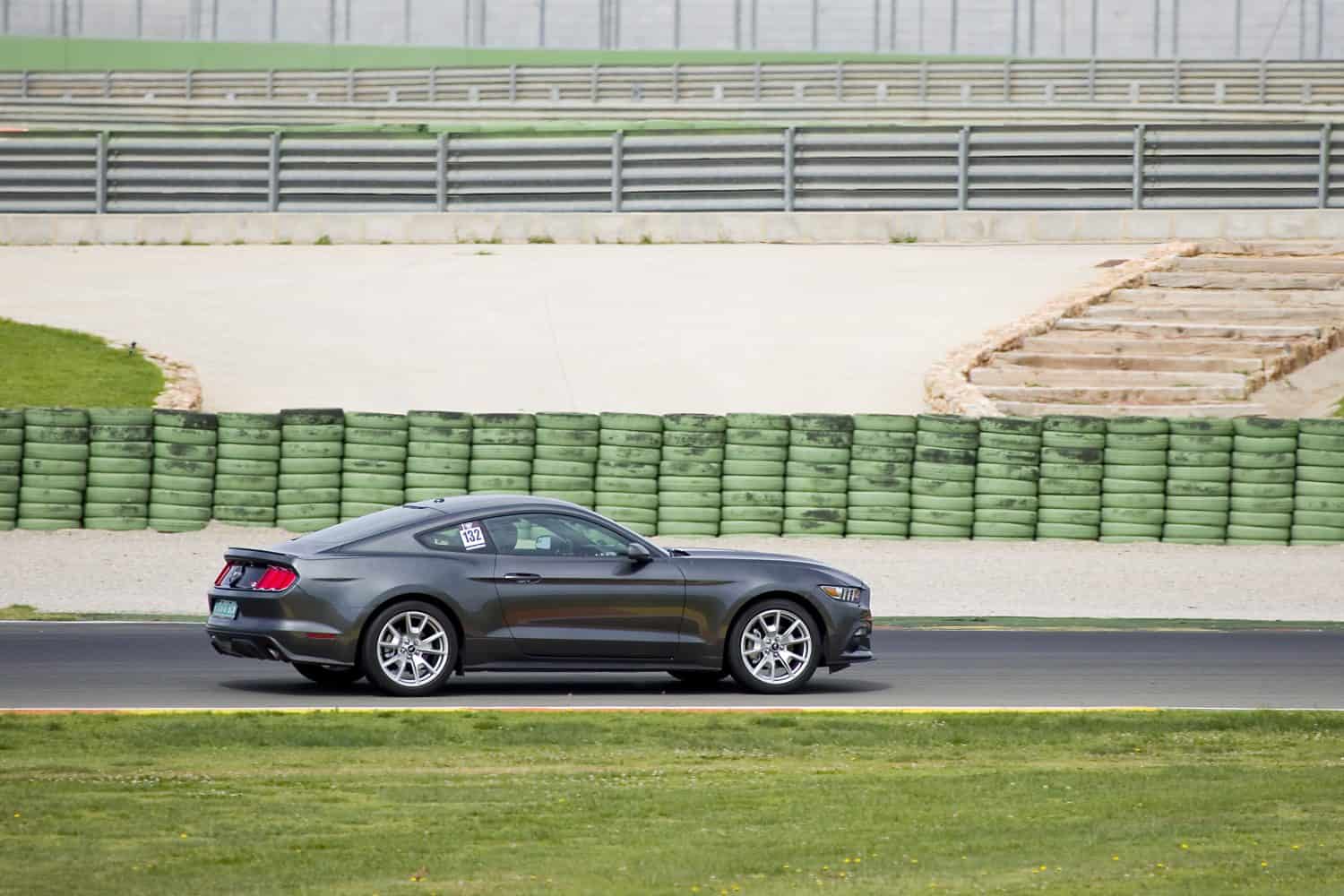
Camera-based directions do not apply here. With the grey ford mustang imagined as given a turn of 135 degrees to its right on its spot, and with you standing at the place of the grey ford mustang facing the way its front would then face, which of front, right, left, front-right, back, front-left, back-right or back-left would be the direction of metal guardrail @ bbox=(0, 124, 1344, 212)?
back-right

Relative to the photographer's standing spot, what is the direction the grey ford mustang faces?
facing to the right of the viewer
